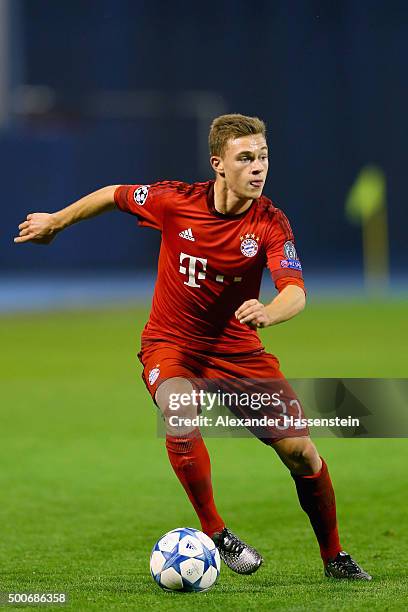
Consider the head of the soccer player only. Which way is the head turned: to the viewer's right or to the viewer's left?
to the viewer's right
